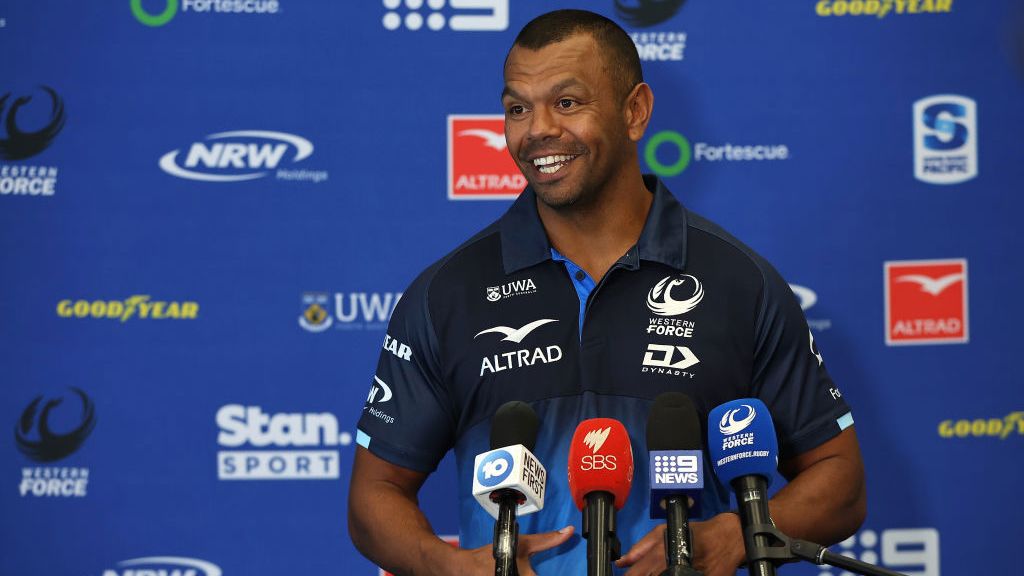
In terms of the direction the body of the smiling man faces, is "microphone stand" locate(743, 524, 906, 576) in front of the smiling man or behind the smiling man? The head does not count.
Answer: in front

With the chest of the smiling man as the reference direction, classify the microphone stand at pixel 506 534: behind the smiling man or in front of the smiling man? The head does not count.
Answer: in front

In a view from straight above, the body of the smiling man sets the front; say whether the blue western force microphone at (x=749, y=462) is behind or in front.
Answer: in front

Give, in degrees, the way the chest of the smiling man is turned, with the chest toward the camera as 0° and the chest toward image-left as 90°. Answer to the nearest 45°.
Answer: approximately 0°

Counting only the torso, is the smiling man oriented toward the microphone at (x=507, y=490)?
yes

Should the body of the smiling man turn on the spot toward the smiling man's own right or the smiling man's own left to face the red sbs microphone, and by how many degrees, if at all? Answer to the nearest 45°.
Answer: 0° — they already face it

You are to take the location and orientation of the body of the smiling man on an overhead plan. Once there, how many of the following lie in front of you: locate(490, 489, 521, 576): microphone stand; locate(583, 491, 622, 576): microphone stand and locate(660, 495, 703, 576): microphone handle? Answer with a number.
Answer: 3
